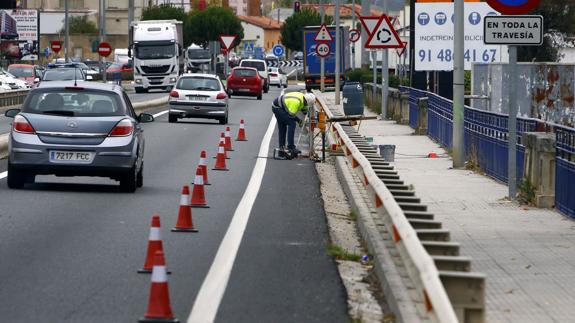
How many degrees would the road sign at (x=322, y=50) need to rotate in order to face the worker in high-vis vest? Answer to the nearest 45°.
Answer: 0° — it already faces them

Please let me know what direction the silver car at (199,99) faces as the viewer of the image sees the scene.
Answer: facing away from the viewer

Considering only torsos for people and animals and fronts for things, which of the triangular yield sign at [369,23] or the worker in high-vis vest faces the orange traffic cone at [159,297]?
the triangular yield sign

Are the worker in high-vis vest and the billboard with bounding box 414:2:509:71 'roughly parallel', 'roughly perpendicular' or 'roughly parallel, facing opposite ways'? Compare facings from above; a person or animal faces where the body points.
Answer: roughly perpendicular

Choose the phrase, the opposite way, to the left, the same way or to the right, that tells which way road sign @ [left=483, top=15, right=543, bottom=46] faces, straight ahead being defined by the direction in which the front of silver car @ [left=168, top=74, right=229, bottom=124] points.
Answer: the opposite way

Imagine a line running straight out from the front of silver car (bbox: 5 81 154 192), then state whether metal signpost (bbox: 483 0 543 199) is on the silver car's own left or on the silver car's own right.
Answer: on the silver car's own right

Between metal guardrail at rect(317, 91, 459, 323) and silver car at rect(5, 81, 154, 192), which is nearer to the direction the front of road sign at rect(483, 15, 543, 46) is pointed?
the metal guardrail

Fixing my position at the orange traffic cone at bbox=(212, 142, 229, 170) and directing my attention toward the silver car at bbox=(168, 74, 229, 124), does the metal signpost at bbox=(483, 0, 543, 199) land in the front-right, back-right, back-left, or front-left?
back-right
